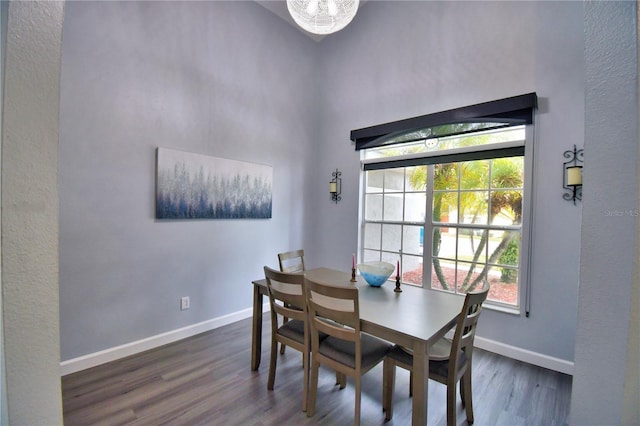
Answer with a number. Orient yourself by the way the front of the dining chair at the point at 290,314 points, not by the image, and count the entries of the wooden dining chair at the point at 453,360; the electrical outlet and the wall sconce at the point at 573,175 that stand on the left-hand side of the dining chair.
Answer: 1

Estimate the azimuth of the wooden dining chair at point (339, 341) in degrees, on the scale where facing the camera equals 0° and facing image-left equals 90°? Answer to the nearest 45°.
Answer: approximately 225°

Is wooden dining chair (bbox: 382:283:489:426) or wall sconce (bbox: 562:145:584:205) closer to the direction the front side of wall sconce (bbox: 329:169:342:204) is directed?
the wooden dining chair

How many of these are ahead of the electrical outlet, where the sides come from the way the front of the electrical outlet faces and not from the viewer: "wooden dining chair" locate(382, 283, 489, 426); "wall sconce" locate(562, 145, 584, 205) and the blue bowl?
3

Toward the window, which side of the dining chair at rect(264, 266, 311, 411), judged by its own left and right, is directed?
front

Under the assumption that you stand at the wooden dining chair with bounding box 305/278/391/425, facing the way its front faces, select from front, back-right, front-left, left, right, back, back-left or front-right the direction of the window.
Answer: front

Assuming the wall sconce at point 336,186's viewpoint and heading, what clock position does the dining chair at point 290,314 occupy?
The dining chair is roughly at 11 o'clock from the wall sconce.

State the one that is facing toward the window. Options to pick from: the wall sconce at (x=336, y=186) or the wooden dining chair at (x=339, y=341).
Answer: the wooden dining chair

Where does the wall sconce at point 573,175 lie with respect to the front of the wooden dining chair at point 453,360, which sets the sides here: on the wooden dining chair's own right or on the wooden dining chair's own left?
on the wooden dining chair's own right

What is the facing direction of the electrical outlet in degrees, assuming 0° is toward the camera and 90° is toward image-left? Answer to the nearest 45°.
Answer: approximately 315°
